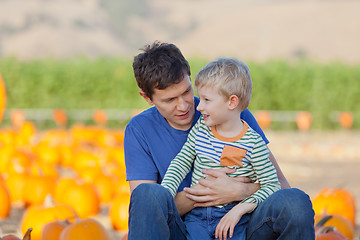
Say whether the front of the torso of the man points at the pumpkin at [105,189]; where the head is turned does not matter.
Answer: no

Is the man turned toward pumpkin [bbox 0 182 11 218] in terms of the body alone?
no

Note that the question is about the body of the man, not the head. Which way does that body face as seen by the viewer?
toward the camera

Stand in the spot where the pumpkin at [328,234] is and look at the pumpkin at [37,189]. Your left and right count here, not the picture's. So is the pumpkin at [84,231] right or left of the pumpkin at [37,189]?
left

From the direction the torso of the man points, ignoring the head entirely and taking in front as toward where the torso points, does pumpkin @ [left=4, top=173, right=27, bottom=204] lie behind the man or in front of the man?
behind

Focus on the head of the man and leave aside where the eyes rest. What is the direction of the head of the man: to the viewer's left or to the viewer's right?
to the viewer's right

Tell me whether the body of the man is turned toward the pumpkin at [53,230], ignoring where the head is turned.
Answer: no

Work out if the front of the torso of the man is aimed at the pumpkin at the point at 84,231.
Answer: no

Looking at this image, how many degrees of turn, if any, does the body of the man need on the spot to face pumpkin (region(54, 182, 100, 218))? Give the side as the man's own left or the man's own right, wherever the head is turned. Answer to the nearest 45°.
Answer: approximately 135° to the man's own right

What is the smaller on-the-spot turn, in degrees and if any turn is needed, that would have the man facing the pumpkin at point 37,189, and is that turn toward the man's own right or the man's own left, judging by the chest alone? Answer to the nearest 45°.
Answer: approximately 135° to the man's own right

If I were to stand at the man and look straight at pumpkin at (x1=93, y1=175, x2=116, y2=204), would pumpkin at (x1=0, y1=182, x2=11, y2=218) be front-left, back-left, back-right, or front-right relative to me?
front-left

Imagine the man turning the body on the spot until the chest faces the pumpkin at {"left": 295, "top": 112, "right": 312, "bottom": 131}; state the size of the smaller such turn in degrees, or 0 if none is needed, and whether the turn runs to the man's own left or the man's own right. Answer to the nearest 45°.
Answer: approximately 180°
